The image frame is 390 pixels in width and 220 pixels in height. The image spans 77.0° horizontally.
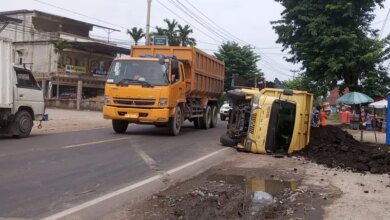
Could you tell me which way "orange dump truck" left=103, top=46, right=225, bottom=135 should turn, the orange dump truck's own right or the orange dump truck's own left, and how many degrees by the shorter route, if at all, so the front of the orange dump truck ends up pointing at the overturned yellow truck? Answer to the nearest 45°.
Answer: approximately 90° to the orange dump truck's own left

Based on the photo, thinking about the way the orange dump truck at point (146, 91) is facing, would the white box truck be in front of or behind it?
in front

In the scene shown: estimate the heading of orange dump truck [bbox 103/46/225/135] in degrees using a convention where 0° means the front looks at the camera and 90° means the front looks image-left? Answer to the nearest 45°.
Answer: approximately 45°

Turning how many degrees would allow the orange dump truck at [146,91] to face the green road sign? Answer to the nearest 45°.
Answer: approximately 135° to its right

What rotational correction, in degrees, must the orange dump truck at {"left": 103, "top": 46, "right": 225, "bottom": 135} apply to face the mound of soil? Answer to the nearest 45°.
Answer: approximately 90° to its left

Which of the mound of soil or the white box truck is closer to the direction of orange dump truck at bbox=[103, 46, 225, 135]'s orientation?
the white box truck

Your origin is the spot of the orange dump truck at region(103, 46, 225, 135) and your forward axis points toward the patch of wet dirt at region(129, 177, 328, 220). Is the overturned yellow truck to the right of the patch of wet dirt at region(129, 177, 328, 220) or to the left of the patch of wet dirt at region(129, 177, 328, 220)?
left

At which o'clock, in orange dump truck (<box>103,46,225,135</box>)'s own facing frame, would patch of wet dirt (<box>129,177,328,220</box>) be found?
The patch of wet dirt is roughly at 10 o'clock from the orange dump truck.

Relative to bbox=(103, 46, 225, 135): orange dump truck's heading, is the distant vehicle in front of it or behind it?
behind

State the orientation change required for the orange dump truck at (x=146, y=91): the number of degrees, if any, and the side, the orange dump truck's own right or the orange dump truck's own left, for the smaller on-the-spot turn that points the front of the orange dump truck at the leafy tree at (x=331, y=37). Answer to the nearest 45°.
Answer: approximately 180°
